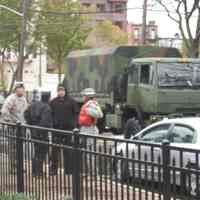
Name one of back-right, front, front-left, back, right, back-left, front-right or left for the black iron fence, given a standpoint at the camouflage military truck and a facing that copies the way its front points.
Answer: front-right

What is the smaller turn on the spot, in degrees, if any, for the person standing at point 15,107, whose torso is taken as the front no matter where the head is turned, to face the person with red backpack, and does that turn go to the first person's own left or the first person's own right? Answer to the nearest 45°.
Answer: approximately 45° to the first person's own left

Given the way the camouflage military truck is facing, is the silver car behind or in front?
in front

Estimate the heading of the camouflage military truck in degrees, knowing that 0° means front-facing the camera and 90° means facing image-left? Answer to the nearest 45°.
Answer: approximately 315°

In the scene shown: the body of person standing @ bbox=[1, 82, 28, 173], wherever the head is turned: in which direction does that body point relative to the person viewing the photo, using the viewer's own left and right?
facing the viewer and to the right of the viewer

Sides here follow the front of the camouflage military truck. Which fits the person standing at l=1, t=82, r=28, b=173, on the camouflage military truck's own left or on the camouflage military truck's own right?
on the camouflage military truck's own right

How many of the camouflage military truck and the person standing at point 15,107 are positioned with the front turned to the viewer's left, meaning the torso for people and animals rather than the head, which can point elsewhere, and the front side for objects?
0

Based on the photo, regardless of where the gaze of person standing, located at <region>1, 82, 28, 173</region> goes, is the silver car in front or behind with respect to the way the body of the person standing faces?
in front
